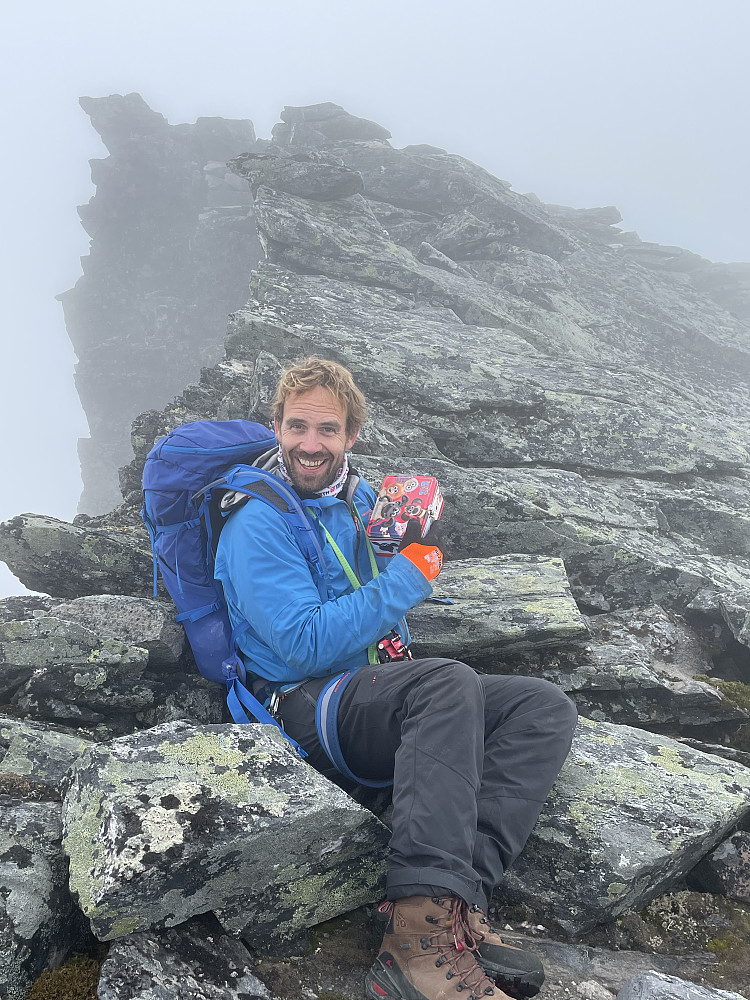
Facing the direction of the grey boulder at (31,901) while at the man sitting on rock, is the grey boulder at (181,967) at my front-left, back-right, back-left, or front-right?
front-left

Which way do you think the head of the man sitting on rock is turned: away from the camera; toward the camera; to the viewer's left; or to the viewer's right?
toward the camera

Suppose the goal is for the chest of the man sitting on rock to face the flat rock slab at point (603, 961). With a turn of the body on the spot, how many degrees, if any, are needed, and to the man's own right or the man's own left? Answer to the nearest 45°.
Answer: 0° — they already face it

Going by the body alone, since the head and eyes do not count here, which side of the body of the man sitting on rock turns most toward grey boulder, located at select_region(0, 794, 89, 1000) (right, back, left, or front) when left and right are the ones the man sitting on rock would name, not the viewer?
right

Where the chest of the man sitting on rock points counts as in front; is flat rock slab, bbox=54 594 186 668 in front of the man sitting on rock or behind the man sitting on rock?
behind

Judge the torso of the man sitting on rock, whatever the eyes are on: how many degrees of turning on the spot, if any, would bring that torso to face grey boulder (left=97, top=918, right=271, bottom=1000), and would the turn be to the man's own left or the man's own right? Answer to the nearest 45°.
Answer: approximately 90° to the man's own right

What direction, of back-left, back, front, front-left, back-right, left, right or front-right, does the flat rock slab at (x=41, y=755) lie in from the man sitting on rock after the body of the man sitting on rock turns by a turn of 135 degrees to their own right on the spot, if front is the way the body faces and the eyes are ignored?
front

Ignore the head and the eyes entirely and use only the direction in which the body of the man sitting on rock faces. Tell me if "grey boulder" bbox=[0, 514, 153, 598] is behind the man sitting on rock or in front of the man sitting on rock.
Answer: behind

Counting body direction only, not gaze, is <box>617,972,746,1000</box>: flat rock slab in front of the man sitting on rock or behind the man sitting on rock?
in front

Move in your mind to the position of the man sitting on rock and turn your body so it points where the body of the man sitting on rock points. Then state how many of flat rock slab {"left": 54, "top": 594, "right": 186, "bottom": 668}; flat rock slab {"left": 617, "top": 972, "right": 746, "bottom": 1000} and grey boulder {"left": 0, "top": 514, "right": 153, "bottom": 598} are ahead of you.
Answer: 1

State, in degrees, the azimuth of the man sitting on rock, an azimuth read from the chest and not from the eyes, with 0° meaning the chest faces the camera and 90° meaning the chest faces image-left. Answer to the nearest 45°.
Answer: approximately 315°

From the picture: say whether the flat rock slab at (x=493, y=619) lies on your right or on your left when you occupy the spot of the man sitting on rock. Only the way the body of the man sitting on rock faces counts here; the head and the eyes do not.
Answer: on your left
